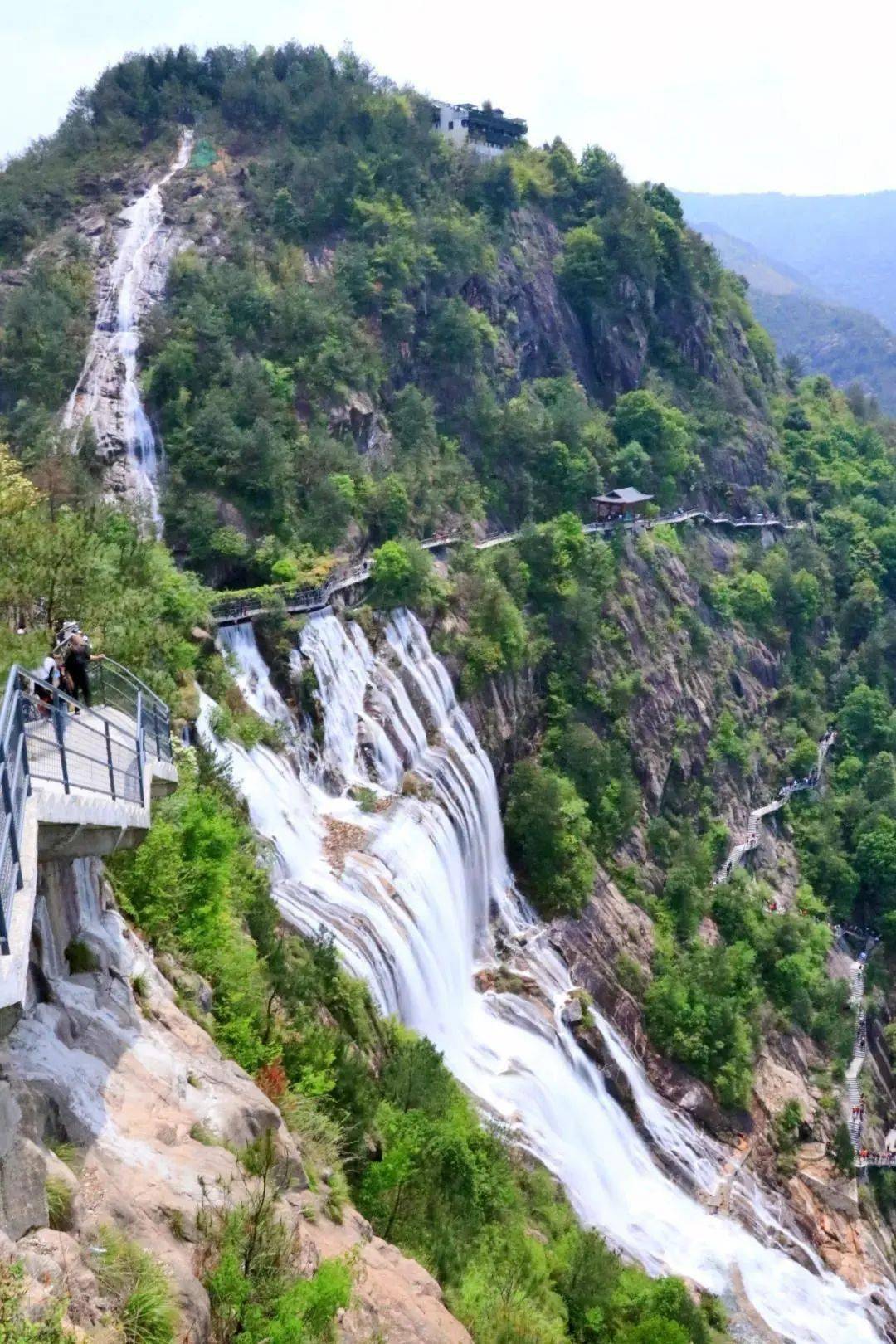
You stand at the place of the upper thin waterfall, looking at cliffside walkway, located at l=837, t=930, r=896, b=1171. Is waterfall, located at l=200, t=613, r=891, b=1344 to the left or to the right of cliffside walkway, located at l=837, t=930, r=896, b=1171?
right

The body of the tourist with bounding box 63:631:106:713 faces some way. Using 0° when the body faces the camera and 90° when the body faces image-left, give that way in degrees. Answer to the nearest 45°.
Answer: approximately 270°

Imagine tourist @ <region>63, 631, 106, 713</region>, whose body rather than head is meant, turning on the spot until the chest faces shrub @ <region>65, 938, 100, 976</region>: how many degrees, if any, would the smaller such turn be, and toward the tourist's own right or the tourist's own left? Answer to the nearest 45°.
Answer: approximately 90° to the tourist's own right
